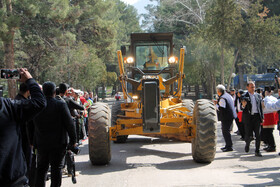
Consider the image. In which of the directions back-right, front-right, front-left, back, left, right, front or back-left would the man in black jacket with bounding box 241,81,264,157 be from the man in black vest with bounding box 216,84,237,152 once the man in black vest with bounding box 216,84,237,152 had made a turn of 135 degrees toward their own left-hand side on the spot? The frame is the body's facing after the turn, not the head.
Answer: front

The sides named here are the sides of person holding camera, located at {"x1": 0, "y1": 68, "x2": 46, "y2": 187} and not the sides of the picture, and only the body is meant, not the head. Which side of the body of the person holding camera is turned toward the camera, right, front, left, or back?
back

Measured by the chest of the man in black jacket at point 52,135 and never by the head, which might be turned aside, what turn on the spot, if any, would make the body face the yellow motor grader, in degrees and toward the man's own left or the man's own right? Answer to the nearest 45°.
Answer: approximately 45° to the man's own right

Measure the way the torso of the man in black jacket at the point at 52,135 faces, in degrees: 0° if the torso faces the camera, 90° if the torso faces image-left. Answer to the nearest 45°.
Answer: approximately 180°

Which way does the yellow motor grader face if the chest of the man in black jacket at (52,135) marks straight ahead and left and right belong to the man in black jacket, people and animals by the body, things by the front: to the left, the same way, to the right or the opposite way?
the opposite way

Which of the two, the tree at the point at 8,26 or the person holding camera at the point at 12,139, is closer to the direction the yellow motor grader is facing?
the person holding camera

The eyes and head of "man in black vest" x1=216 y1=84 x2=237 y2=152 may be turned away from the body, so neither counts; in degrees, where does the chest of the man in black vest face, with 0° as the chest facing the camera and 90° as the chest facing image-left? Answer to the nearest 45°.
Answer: approximately 90°

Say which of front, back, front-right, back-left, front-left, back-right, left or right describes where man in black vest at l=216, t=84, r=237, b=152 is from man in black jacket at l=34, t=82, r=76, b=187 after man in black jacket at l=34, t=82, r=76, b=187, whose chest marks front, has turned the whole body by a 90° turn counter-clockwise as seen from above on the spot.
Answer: back-right

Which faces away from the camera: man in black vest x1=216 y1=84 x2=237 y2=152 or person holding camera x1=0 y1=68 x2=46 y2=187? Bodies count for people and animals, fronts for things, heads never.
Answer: the person holding camera

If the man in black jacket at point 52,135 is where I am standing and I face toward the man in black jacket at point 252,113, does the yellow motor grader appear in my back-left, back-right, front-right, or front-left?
front-left

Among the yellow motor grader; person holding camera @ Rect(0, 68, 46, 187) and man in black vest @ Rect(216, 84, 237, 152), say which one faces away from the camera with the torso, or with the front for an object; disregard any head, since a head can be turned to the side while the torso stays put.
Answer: the person holding camera

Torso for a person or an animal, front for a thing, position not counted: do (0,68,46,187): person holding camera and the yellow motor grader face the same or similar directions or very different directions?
very different directions

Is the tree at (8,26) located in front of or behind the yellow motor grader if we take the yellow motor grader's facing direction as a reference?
behind

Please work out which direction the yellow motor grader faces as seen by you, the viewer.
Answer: facing the viewer

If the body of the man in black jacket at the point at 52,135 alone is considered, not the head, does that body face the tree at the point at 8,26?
yes

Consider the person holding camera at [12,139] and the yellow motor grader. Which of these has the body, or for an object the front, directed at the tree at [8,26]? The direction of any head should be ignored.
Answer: the person holding camera
